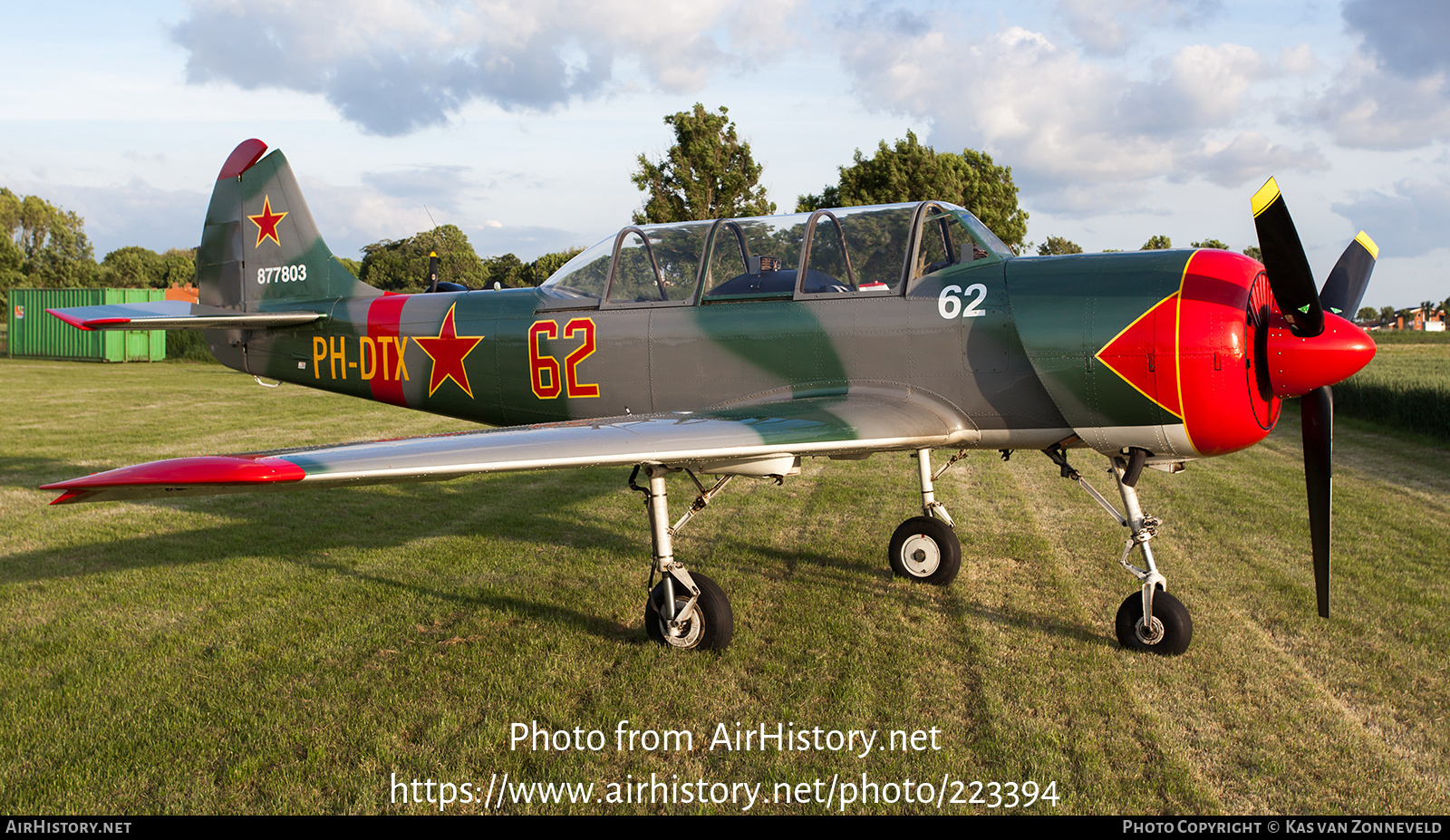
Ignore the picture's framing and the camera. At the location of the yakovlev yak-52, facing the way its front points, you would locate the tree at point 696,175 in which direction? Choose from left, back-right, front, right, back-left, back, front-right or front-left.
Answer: back-left

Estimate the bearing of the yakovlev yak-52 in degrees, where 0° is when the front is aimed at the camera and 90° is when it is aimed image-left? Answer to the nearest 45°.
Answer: approximately 315°

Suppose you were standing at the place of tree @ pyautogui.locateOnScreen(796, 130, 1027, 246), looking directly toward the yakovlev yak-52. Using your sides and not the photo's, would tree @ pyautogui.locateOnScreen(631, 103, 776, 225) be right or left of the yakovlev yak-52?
right

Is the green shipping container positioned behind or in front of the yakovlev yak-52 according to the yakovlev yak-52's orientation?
behind

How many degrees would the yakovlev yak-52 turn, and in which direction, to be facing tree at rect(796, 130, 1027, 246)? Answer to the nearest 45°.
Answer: approximately 135° to its left

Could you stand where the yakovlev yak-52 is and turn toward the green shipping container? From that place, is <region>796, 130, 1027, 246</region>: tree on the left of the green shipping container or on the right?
right
